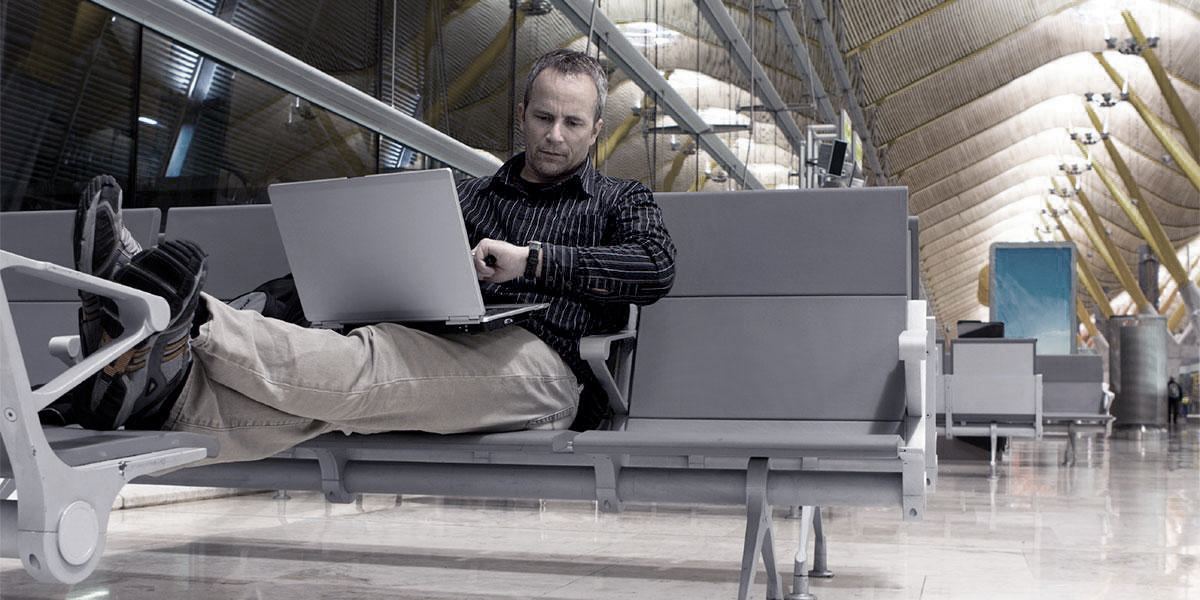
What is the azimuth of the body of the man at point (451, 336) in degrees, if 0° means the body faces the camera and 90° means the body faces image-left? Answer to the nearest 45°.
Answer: approximately 45°

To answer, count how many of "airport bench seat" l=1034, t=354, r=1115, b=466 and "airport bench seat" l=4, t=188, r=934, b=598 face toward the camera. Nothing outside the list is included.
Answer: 2

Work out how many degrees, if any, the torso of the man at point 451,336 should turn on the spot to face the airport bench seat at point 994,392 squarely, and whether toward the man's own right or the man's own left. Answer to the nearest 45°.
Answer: approximately 180°

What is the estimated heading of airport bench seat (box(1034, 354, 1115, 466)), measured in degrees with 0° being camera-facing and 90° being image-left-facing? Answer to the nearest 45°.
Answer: approximately 0°

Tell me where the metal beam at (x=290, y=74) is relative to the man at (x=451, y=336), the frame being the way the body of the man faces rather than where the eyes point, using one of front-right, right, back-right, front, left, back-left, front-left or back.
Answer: back-right

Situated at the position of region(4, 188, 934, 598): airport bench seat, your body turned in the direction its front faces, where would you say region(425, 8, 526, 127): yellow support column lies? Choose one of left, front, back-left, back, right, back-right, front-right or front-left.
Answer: back

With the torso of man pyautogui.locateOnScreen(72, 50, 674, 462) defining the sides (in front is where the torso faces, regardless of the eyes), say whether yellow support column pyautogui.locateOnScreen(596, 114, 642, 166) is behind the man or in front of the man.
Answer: behind

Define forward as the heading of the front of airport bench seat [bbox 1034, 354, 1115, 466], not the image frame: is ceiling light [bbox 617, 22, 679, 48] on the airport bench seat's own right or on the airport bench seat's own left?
on the airport bench seat's own right
